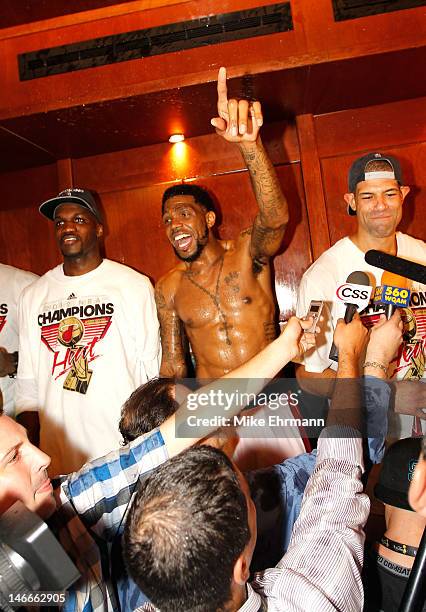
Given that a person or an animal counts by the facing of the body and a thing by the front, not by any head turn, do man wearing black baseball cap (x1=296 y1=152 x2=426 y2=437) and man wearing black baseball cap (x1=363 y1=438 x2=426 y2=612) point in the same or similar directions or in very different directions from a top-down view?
very different directions

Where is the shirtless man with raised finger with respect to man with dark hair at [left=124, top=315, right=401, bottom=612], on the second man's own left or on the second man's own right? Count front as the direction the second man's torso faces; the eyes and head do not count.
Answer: on the second man's own left

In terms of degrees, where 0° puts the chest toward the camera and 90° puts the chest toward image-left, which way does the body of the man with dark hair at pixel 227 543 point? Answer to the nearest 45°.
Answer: approximately 225°

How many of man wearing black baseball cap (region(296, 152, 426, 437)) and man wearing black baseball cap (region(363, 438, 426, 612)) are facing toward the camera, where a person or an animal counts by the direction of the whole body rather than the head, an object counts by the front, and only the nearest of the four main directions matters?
1

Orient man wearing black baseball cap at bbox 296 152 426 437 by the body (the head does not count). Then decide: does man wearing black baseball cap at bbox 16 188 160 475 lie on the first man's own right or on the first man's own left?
on the first man's own right
